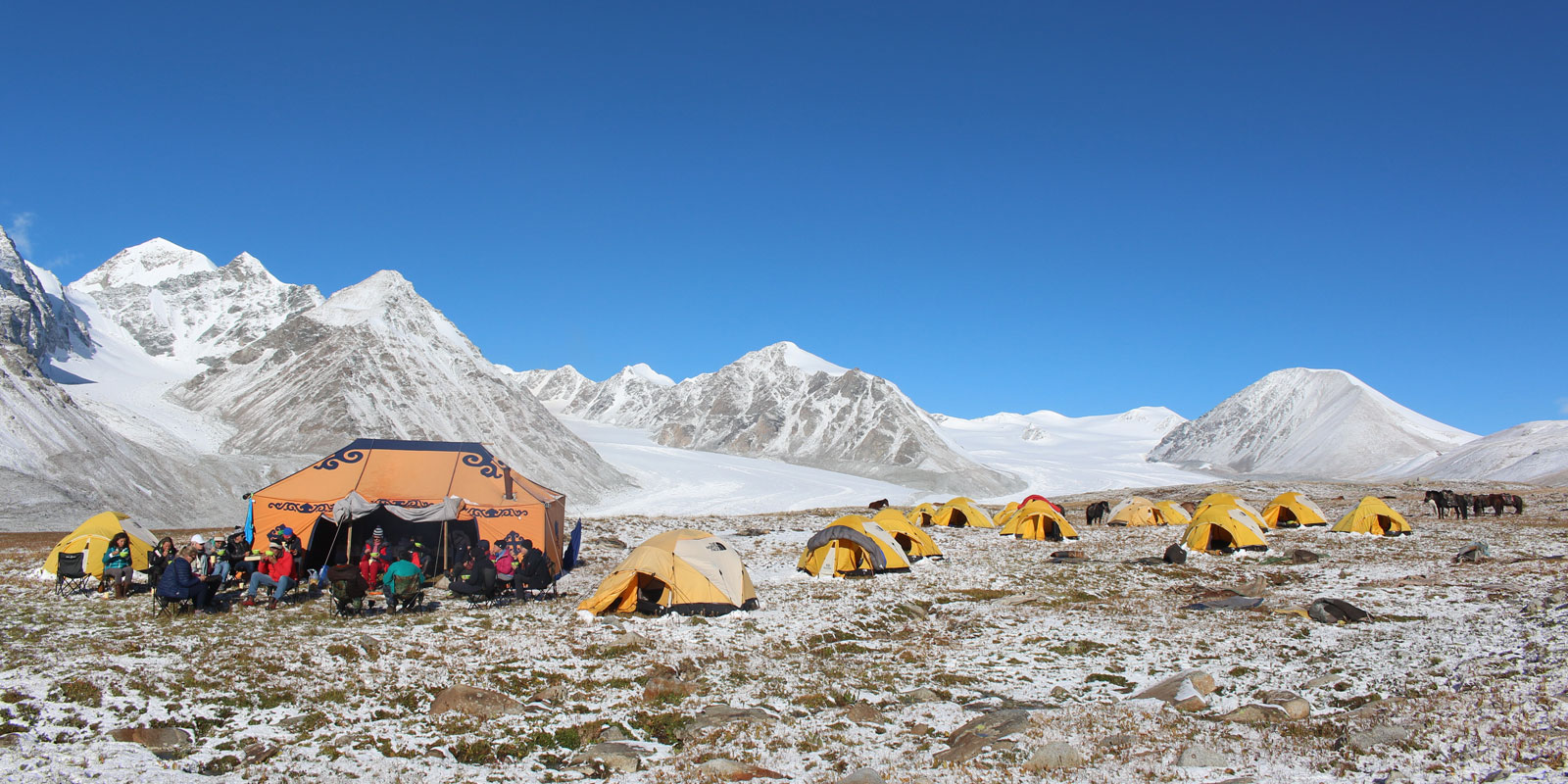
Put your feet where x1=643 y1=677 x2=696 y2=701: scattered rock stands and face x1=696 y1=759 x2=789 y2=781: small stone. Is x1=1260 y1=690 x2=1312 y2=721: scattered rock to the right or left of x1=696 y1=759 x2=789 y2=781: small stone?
left

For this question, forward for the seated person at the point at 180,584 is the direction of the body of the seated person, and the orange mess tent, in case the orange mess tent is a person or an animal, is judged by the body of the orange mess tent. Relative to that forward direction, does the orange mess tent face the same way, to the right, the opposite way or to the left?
to the right

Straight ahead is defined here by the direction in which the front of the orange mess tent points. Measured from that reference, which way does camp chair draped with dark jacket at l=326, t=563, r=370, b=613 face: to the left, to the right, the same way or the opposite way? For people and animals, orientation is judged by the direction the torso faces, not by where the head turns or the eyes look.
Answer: the opposite way

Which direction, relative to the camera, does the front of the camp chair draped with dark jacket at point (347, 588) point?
away from the camera

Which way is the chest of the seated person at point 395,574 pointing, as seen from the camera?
away from the camera

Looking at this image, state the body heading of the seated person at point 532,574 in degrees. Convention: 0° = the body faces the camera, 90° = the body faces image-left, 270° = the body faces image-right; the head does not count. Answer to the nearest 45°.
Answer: approximately 90°

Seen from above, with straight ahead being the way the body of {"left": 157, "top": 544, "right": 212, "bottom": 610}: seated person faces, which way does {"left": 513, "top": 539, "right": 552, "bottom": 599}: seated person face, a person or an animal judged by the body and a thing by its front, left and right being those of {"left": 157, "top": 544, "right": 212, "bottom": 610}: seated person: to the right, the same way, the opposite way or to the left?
the opposite way

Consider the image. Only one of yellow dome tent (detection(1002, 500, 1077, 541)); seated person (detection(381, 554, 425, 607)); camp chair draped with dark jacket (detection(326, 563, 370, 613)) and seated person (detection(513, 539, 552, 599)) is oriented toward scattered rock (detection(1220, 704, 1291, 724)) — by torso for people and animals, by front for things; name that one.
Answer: the yellow dome tent
